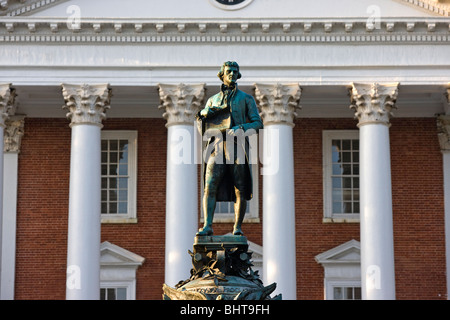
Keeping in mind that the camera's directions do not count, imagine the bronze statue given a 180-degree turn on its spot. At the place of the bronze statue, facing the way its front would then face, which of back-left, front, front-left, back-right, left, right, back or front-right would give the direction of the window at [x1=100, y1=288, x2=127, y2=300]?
front

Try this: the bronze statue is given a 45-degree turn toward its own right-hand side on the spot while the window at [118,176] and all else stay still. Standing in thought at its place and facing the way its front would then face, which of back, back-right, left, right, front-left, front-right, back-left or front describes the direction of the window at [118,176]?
back-right

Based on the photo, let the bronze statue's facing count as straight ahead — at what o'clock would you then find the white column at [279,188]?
The white column is roughly at 6 o'clock from the bronze statue.

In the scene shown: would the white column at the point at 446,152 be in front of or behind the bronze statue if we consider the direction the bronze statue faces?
behind

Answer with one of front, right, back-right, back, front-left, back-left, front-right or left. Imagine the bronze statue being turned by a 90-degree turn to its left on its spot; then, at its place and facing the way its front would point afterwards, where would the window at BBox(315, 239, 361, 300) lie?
left

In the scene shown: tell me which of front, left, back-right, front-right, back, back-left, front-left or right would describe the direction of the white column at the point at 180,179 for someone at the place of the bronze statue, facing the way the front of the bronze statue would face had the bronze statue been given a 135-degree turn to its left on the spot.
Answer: front-left

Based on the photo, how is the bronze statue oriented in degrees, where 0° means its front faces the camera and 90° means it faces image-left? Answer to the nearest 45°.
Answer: approximately 0°

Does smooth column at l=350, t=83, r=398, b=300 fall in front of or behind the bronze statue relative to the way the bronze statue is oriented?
behind

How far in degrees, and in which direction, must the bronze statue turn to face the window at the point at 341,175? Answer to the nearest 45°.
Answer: approximately 180°

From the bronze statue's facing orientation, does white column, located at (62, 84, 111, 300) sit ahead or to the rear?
to the rear
